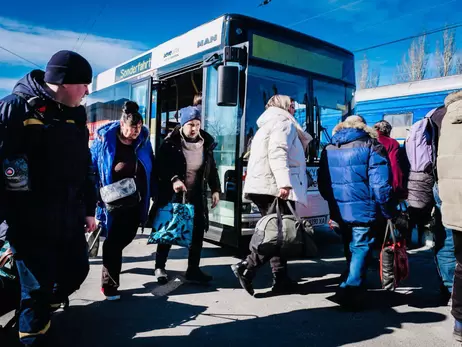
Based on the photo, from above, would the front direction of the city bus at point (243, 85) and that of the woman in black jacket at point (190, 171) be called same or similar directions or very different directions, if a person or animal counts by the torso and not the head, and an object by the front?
same or similar directions

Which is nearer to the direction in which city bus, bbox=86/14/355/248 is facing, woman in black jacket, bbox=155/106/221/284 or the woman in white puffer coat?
the woman in white puffer coat

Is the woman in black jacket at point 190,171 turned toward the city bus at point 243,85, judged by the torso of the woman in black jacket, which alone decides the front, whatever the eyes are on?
no

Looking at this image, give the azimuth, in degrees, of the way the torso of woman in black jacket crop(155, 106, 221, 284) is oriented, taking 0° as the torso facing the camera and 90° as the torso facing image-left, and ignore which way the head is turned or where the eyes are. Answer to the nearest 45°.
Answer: approximately 315°

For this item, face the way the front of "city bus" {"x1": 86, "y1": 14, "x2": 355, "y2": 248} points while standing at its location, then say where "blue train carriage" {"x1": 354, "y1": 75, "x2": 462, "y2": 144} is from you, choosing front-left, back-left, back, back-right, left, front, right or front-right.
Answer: left

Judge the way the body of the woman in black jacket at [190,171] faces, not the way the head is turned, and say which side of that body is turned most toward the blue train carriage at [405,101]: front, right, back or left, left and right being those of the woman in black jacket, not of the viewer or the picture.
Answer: left

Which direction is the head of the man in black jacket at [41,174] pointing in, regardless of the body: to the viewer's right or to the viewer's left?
to the viewer's right

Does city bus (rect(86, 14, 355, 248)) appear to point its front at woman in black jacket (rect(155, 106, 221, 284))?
no

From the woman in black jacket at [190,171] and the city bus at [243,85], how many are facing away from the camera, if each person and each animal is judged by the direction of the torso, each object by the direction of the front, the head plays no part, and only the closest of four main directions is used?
0
